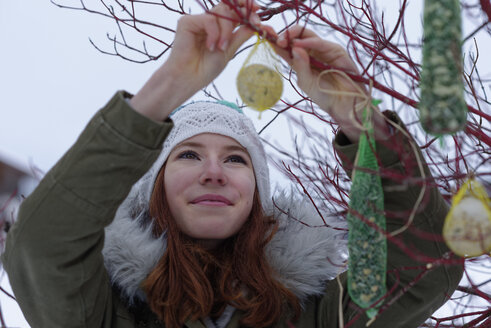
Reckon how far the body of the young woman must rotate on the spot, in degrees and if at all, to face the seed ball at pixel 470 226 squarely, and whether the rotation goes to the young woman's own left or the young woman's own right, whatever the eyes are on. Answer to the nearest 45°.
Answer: approximately 45° to the young woman's own left

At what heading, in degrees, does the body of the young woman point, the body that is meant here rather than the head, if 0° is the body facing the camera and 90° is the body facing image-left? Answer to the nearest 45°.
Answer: approximately 0°

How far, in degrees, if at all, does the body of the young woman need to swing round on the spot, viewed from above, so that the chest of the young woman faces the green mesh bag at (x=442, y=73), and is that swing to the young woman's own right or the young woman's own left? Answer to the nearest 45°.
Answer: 0° — they already face it
